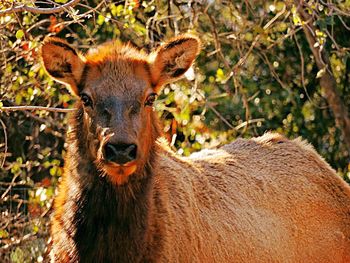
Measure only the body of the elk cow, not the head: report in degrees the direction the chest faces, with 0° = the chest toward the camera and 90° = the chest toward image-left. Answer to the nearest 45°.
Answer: approximately 45°
